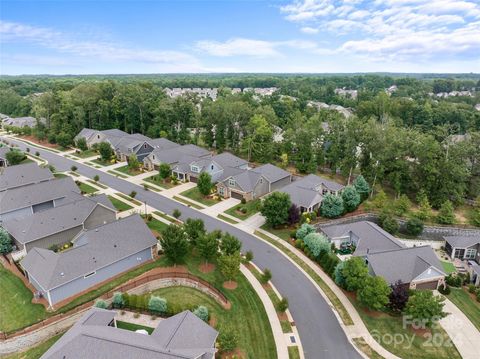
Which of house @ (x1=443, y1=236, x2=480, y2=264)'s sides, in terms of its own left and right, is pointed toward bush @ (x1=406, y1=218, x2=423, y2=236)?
right

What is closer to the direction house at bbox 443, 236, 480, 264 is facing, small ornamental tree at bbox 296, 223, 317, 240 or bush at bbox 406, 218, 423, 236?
the small ornamental tree

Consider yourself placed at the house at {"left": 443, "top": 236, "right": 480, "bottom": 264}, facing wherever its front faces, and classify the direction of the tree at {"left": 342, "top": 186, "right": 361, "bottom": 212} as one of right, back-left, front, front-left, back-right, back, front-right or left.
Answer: right

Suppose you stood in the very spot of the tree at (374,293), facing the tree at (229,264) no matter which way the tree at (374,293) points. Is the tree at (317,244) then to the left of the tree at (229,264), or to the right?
right

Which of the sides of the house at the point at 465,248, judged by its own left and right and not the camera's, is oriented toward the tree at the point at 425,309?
front

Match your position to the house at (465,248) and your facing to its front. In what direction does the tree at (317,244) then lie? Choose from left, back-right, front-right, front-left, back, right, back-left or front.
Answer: front-right

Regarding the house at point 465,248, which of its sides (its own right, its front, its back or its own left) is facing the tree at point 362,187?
back

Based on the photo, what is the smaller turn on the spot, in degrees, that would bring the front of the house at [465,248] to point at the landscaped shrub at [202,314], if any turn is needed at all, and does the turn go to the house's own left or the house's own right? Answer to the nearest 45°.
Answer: approximately 45° to the house's own right

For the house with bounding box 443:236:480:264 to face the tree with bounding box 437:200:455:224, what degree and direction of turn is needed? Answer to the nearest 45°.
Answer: approximately 135° to its right

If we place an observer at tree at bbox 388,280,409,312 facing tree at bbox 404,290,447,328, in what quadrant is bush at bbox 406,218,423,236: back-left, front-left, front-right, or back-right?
back-left

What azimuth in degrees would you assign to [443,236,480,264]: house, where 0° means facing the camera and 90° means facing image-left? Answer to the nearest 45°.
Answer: approximately 0°

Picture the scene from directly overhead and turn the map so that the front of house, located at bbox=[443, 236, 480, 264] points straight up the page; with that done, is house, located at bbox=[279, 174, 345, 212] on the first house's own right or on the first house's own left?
on the first house's own right

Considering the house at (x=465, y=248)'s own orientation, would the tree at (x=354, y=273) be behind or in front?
in front

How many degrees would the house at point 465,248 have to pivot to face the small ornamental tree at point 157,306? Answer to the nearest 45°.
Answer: approximately 45° to its right

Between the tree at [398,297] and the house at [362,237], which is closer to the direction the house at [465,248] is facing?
the tree
